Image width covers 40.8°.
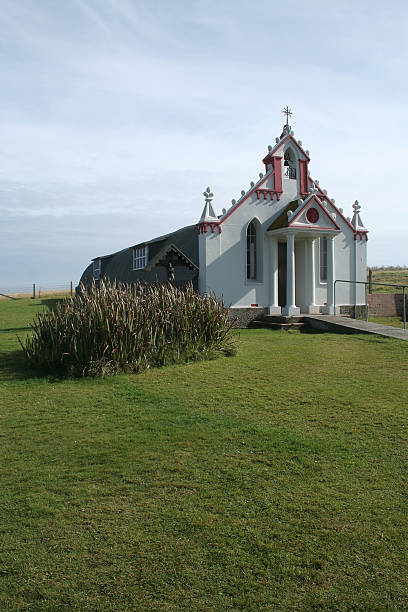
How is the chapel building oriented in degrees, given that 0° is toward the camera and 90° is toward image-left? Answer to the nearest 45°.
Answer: approximately 315°

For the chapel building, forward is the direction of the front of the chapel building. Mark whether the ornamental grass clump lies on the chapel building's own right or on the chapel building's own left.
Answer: on the chapel building's own right
